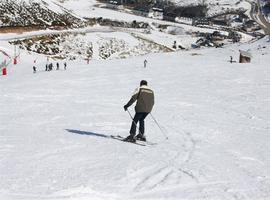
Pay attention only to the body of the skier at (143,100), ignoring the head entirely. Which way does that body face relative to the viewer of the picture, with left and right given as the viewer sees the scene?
facing away from the viewer and to the left of the viewer
